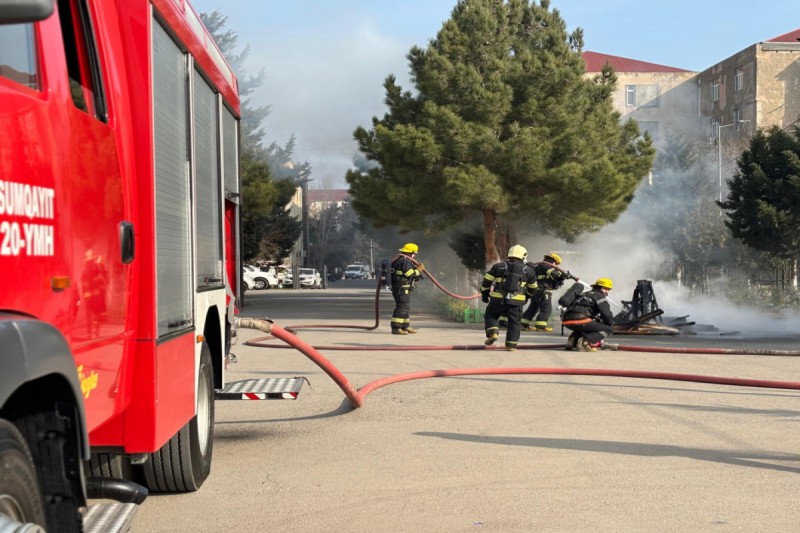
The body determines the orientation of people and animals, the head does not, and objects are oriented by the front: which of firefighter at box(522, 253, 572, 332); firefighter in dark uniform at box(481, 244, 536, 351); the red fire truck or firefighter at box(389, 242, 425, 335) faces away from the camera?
the firefighter in dark uniform

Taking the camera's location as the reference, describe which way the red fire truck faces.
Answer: facing the viewer and to the left of the viewer

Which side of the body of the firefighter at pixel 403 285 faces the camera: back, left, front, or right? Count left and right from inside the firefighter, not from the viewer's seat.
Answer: right

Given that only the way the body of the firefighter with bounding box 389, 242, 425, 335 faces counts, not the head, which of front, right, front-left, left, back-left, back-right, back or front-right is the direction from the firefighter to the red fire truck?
right

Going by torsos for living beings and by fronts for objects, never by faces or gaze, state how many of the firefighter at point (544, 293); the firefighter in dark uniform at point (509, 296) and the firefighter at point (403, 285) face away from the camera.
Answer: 1

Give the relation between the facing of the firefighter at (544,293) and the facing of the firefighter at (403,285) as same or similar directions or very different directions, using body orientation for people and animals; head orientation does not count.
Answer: same or similar directions

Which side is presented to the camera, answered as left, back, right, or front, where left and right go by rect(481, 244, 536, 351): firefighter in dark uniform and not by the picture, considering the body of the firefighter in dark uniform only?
back

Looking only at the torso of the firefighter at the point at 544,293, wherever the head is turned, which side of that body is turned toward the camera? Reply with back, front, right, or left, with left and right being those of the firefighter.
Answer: right

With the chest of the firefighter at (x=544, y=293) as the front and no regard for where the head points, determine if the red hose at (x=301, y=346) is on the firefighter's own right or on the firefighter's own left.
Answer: on the firefighter's own right

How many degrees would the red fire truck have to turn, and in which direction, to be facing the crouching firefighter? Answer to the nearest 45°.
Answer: approximately 180°

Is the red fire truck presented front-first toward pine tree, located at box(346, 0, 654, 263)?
no

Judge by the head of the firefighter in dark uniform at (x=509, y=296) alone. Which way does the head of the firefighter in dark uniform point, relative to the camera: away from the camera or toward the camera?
away from the camera

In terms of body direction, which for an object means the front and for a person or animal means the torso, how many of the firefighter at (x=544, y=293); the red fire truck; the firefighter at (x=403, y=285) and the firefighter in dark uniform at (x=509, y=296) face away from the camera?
1

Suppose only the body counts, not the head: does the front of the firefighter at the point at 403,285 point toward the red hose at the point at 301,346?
no
